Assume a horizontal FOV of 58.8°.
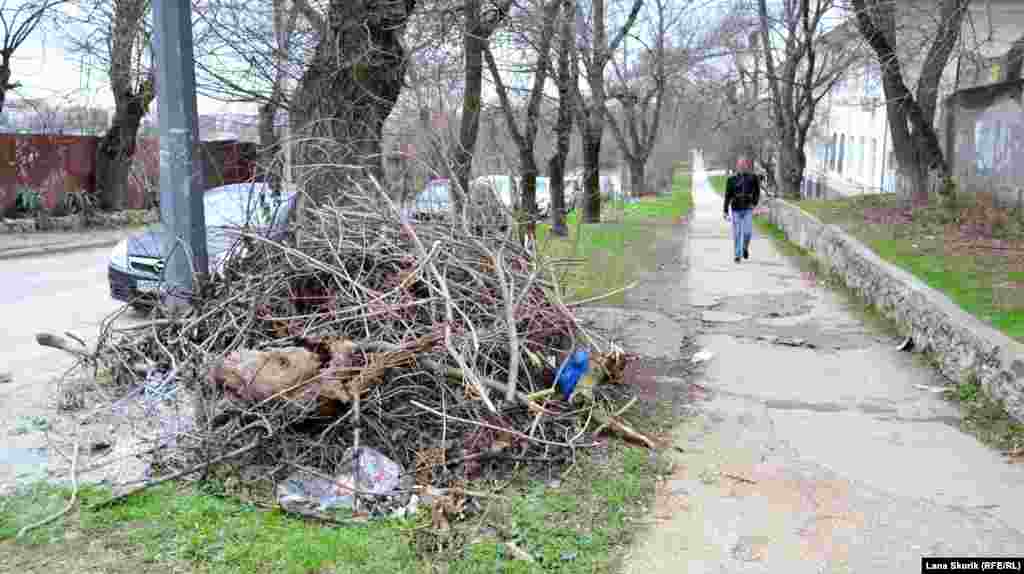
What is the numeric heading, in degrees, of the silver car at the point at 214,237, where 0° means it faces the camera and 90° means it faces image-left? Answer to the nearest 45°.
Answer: approximately 45°

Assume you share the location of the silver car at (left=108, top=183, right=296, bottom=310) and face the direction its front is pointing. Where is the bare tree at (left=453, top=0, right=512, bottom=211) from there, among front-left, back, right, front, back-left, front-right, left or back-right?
back

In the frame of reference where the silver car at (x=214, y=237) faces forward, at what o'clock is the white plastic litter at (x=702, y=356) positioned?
The white plastic litter is roughly at 10 o'clock from the silver car.

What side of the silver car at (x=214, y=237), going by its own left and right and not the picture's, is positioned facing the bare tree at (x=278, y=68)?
back

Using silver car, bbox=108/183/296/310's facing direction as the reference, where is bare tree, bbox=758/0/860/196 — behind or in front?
behind

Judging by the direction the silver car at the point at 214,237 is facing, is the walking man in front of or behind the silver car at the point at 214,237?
behind

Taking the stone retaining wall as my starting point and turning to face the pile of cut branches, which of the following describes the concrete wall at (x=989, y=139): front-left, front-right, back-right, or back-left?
back-right

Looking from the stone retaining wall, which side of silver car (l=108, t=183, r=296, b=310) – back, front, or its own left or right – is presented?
left

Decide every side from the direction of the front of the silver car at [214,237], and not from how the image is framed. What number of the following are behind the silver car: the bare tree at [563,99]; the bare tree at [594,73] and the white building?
3

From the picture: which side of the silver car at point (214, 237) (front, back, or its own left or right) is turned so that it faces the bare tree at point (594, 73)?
back

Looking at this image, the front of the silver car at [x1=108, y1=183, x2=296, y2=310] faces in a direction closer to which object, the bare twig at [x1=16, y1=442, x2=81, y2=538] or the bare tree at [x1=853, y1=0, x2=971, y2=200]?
the bare twig

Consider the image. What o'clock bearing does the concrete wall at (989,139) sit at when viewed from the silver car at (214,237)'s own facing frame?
The concrete wall is roughly at 7 o'clock from the silver car.

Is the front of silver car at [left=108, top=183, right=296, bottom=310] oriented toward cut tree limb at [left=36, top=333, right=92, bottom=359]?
yes

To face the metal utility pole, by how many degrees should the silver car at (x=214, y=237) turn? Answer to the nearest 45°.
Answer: approximately 45° to its left
